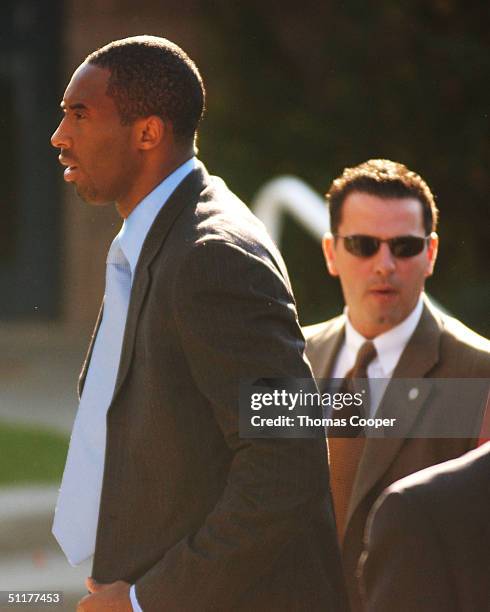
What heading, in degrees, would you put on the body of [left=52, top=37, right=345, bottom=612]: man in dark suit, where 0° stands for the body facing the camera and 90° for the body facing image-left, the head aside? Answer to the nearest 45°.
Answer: approximately 90°

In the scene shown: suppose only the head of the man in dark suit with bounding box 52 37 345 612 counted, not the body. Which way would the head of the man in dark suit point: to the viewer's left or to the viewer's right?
to the viewer's left

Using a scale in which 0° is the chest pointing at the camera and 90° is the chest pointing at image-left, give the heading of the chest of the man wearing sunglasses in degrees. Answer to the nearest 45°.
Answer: approximately 45°

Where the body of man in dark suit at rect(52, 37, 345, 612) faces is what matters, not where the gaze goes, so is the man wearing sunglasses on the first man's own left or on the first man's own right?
on the first man's own right
